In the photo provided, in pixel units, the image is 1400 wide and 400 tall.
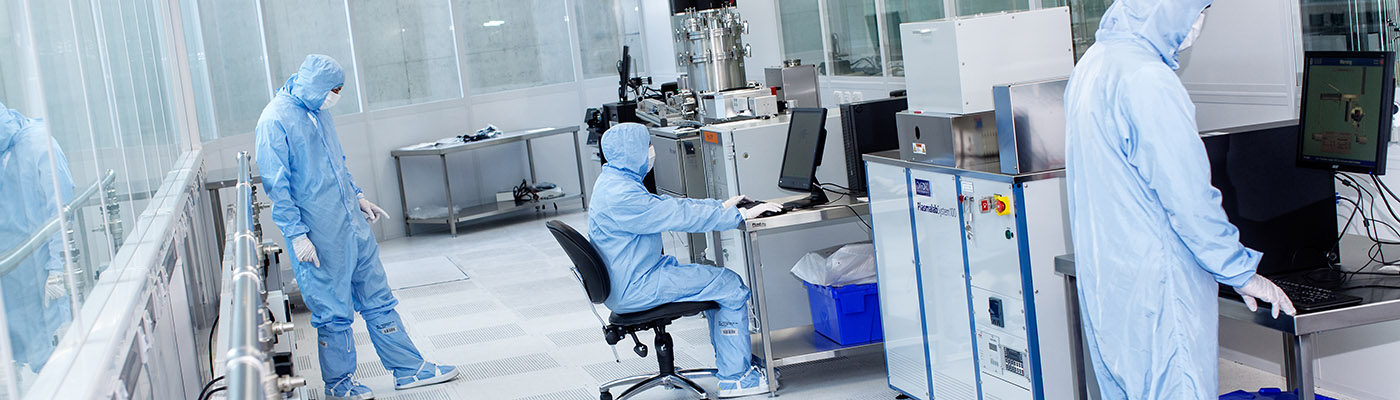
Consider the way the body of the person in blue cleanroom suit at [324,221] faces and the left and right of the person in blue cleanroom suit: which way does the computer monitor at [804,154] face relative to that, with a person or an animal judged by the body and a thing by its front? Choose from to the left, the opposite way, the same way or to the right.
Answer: to the right

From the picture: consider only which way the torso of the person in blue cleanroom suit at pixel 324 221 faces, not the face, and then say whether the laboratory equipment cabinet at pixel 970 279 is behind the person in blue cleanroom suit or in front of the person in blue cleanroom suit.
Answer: in front

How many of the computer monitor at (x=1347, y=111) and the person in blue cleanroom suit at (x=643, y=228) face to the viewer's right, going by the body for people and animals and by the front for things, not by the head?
1

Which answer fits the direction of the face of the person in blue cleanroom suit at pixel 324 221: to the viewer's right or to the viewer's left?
to the viewer's right

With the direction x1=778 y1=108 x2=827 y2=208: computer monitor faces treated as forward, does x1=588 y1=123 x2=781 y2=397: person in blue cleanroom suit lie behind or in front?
in front

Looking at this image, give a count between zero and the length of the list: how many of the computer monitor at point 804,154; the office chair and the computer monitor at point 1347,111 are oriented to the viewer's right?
1

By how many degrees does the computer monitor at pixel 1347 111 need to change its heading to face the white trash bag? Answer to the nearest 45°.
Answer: approximately 90° to its right

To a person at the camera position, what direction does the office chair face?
facing to the right of the viewer

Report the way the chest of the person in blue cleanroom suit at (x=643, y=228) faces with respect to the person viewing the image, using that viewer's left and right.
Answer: facing to the right of the viewer

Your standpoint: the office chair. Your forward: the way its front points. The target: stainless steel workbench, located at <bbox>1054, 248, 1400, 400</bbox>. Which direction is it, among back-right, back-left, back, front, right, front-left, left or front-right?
front-right

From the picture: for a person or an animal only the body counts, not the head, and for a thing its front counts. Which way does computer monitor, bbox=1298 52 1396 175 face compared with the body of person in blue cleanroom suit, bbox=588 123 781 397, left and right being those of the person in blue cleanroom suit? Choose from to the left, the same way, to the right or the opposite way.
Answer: the opposite way

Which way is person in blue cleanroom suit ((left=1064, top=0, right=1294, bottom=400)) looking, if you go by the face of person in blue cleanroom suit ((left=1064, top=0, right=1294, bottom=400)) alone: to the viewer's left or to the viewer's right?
to the viewer's right

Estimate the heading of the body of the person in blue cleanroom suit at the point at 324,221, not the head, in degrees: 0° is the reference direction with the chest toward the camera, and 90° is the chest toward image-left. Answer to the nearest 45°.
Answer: approximately 315°

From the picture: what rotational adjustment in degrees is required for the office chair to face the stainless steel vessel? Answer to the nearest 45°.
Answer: approximately 90° to its left
